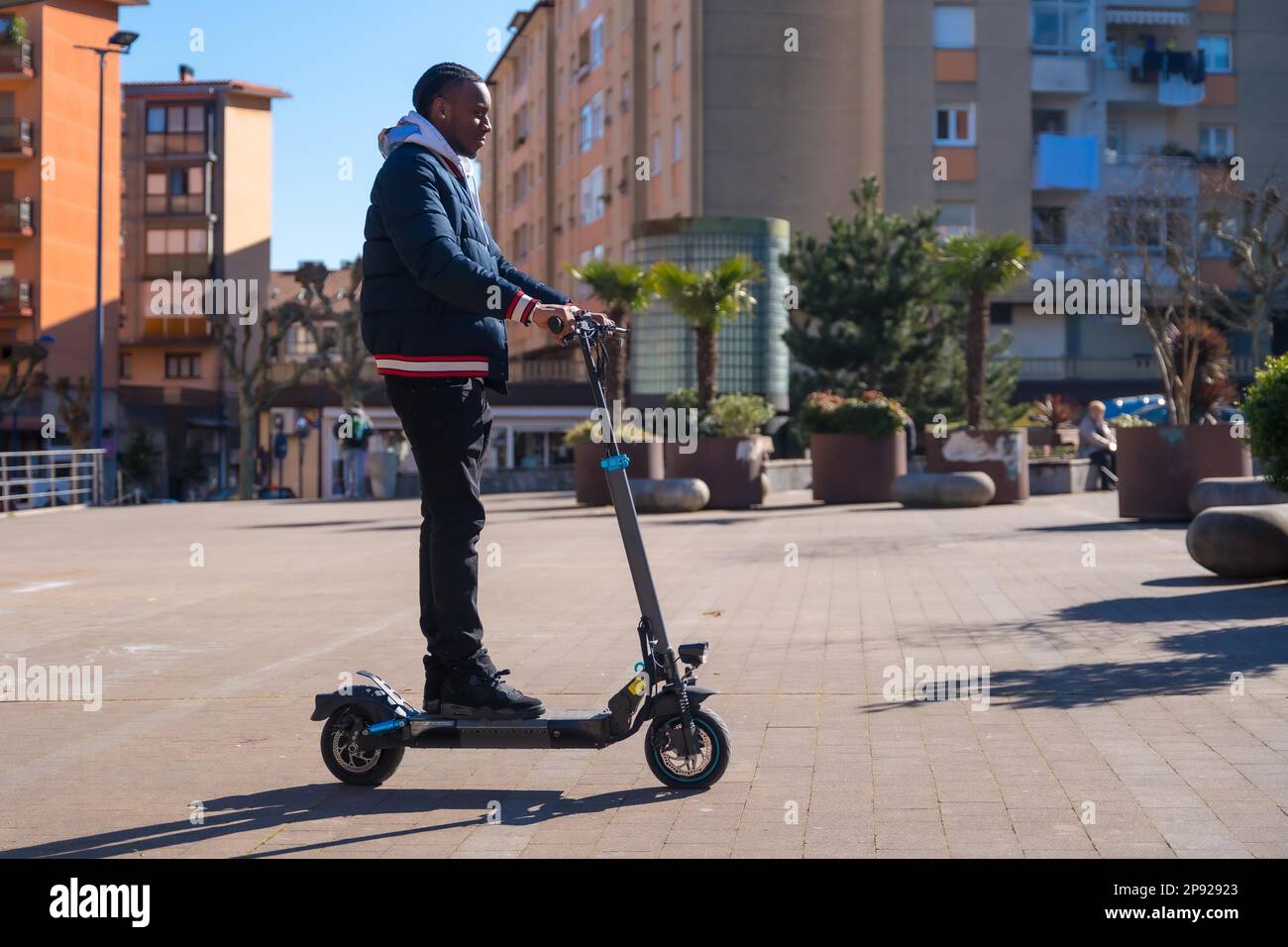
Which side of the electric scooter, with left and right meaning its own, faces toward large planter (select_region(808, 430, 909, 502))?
left

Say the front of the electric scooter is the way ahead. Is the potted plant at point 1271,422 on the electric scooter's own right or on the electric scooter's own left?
on the electric scooter's own left

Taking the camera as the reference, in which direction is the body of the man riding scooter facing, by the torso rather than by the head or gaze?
to the viewer's right

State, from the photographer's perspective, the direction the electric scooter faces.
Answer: facing to the right of the viewer

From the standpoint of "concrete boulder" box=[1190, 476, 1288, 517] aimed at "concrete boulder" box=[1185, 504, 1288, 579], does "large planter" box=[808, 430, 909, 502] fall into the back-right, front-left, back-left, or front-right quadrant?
back-right

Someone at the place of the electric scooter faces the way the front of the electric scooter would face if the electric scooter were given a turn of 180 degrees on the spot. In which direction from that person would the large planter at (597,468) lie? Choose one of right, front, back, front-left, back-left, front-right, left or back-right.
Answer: right

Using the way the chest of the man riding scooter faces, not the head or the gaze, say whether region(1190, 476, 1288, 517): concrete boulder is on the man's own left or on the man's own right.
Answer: on the man's own left

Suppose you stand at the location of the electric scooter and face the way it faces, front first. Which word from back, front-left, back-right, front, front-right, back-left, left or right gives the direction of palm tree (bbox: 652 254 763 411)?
left

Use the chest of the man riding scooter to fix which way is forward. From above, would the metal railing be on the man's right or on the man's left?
on the man's left

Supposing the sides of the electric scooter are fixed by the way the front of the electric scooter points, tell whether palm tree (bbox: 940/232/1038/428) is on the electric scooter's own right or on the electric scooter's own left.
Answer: on the electric scooter's own left

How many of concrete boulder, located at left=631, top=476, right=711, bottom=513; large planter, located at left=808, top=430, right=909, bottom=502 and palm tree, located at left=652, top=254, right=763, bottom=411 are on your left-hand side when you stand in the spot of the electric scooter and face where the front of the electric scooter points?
3

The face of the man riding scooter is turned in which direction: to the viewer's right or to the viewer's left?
to the viewer's right

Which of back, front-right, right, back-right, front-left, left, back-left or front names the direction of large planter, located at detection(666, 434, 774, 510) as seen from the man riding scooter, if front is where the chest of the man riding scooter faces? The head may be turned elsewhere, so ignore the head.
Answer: left

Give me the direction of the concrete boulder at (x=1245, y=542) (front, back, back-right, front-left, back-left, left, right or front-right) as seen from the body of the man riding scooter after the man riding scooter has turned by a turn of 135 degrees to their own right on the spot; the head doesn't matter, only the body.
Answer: back

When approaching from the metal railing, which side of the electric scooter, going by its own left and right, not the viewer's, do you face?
left
